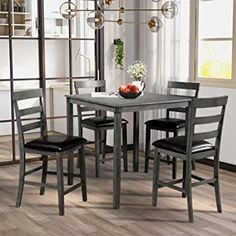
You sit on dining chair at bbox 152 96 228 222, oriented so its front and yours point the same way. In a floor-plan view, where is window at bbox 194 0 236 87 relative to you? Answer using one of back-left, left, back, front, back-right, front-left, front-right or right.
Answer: front-right

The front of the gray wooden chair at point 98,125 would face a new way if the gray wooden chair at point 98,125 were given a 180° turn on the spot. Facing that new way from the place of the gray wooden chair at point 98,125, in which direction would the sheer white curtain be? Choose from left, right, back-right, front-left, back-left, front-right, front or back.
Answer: right

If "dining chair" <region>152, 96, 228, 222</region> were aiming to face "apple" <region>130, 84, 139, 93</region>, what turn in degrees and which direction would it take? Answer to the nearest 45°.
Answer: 0° — it already faces it

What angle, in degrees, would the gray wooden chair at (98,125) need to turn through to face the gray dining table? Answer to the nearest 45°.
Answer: approximately 45° to its right

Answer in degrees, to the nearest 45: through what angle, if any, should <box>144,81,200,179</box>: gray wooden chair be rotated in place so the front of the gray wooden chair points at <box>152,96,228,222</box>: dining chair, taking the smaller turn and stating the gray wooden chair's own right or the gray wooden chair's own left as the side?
approximately 45° to the gray wooden chair's own left

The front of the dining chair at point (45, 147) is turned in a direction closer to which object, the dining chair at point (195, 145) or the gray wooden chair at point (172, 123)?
the dining chair

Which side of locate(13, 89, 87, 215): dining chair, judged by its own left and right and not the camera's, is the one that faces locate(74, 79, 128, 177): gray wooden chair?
left

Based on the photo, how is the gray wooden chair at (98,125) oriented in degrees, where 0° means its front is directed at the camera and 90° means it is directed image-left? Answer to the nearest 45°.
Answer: approximately 315°

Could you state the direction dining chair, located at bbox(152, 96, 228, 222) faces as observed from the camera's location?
facing away from the viewer and to the left of the viewer
